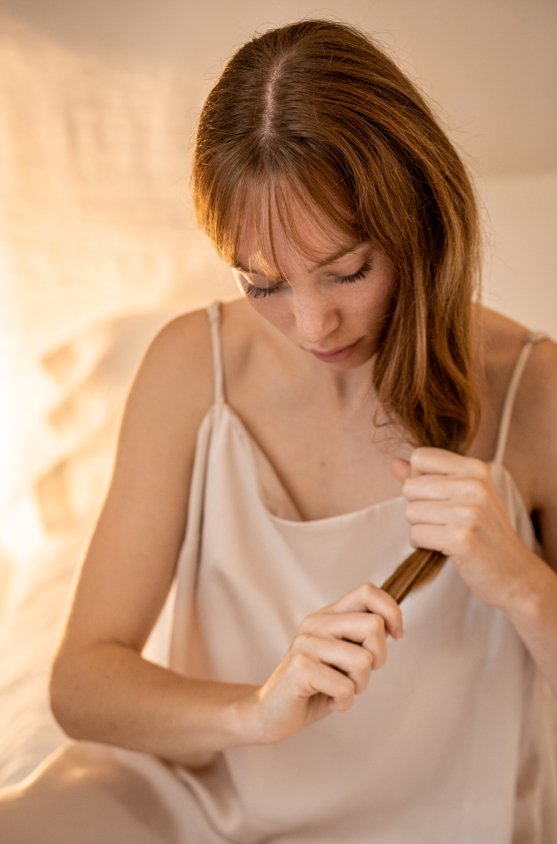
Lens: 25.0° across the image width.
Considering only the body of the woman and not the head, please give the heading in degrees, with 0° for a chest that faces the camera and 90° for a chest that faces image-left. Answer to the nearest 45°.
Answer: approximately 0°
